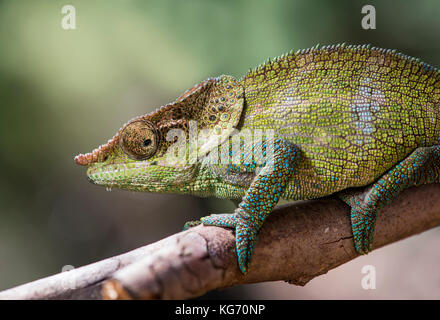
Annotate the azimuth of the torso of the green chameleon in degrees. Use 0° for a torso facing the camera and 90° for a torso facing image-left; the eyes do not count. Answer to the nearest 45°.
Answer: approximately 90°
